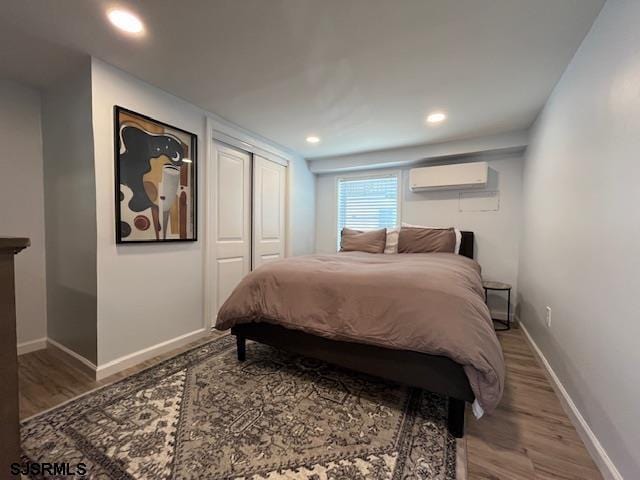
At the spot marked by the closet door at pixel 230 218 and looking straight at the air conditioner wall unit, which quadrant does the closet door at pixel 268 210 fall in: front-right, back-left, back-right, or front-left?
front-left

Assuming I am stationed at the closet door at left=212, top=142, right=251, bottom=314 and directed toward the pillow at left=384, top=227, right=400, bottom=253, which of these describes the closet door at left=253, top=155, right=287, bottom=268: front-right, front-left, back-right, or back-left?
front-left

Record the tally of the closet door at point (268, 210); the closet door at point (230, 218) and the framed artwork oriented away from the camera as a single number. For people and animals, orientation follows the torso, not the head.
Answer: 0

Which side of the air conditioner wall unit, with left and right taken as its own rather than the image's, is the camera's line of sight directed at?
front

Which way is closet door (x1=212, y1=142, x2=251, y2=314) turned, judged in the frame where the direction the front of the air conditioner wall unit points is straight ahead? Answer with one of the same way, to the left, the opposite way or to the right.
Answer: to the left

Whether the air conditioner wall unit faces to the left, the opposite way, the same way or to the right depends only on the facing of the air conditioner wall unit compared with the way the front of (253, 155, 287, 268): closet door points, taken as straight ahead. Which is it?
to the right

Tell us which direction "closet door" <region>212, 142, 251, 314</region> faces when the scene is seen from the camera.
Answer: facing the viewer and to the right of the viewer

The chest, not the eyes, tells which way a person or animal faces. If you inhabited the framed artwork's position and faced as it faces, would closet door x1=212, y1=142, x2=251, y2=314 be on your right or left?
on your left

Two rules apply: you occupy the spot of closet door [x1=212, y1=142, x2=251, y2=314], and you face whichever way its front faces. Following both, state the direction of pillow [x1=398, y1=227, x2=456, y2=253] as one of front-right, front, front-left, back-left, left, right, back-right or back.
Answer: front-left

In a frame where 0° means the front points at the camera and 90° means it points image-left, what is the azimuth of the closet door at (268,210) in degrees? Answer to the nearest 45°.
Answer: approximately 315°

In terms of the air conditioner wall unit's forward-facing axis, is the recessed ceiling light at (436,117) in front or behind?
in front

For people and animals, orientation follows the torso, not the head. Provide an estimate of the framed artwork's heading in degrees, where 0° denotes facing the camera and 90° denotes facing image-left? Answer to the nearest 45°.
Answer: approximately 315°

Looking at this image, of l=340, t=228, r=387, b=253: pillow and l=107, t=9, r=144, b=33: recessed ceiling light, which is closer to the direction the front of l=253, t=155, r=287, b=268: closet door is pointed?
the pillow

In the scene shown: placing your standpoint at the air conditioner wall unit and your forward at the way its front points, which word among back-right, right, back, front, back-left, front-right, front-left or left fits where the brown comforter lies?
front

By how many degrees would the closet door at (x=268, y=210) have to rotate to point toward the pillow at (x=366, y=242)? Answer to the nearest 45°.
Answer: approximately 45° to its left

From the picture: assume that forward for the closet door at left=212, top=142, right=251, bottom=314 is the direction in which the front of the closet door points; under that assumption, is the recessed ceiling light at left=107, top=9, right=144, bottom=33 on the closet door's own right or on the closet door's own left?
on the closet door's own right

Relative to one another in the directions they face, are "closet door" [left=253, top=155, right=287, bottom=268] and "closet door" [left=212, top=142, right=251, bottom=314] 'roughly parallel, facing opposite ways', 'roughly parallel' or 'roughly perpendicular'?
roughly parallel

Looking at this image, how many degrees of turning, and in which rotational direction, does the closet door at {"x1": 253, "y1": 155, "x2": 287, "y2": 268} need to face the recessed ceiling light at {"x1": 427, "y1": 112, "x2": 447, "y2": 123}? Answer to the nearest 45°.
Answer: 0° — it already faces it

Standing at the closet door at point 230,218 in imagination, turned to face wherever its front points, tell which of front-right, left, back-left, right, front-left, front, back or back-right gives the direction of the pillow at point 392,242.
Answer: front-left
